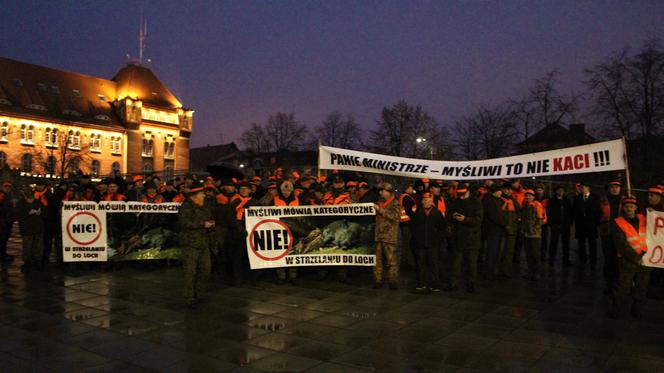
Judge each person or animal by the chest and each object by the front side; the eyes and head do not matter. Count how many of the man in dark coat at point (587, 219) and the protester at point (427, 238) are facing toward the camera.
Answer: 2

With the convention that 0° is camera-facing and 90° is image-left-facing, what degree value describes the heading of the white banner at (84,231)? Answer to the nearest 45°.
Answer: approximately 0°

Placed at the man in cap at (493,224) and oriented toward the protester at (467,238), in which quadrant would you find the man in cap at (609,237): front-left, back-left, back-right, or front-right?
front-left

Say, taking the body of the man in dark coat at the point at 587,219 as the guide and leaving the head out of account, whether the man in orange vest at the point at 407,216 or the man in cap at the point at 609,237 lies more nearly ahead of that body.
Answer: the man in cap

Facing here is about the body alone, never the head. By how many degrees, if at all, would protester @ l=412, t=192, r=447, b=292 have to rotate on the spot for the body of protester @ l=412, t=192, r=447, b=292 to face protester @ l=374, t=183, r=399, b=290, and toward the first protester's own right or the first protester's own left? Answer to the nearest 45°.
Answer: approximately 90° to the first protester's own right

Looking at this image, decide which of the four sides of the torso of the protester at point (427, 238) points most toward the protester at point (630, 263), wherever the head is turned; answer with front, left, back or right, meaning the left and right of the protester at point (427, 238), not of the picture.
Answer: left

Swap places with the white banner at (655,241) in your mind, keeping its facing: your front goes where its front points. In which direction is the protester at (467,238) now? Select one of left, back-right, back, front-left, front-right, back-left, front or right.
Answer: right

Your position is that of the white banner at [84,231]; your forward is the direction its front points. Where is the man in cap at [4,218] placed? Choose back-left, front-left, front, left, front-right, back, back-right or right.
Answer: back-right

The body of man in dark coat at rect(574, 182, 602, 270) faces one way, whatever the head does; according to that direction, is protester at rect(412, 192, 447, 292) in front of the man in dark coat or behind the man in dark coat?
in front

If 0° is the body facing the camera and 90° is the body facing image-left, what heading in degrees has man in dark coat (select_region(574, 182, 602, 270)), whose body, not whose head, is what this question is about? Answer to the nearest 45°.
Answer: approximately 0°

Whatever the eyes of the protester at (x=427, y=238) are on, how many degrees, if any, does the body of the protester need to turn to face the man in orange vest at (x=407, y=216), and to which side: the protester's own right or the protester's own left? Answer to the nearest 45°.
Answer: approximately 180°
